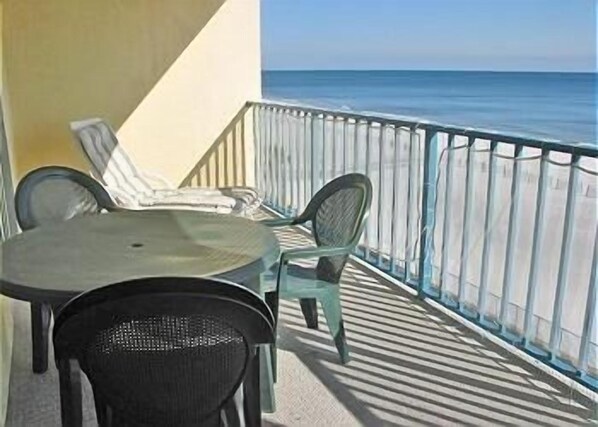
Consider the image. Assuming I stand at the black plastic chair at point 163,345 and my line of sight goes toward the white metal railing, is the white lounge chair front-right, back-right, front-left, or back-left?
front-left

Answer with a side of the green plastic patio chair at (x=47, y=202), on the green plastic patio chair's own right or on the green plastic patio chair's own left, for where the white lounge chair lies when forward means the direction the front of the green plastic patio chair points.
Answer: on the green plastic patio chair's own left

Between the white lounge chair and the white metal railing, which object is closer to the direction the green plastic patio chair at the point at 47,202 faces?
the white metal railing

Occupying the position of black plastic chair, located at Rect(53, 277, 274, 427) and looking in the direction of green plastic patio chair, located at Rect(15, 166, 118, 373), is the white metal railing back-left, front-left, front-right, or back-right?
front-right

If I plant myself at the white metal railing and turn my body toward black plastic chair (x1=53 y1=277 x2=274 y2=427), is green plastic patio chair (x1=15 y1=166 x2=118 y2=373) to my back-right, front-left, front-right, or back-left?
front-right

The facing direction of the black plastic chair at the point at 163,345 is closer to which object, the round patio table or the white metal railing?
the round patio table

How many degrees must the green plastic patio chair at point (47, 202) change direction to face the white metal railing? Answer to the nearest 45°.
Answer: approximately 45° to its left

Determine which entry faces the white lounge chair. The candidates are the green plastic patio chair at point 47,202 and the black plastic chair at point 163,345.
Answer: the black plastic chair at point 163,345

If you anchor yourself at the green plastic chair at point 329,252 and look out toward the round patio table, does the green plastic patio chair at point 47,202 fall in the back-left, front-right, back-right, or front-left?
front-right

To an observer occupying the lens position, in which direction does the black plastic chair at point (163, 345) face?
facing away from the viewer

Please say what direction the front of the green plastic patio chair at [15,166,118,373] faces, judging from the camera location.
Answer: facing the viewer and to the right of the viewer

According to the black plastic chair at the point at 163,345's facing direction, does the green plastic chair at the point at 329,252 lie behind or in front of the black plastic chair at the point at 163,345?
in front
